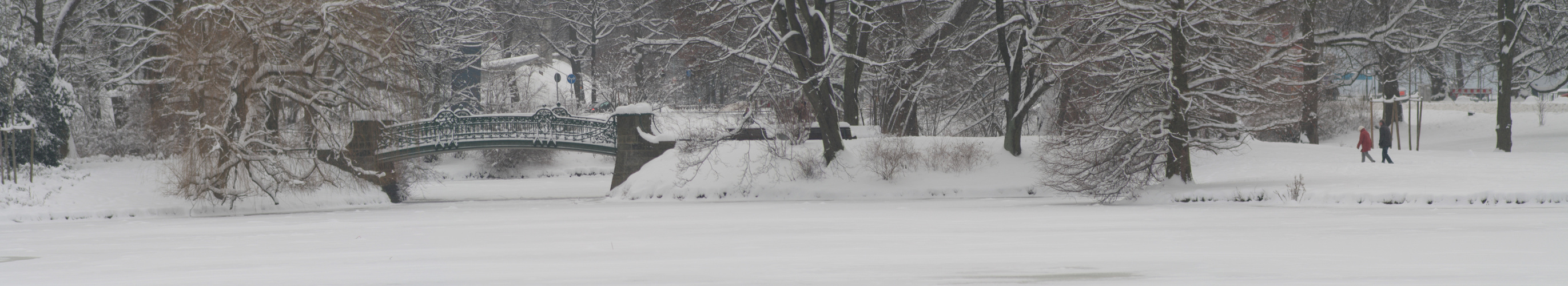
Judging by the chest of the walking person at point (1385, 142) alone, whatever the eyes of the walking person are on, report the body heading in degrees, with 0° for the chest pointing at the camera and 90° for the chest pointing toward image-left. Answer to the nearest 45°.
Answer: approximately 90°

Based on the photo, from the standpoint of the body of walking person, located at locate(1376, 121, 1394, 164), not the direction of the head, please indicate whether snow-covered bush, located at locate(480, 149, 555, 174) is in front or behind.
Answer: in front

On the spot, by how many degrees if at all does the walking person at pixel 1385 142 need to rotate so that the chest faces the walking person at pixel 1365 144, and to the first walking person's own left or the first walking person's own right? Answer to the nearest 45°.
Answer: approximately 45° to the first walking person's own left
